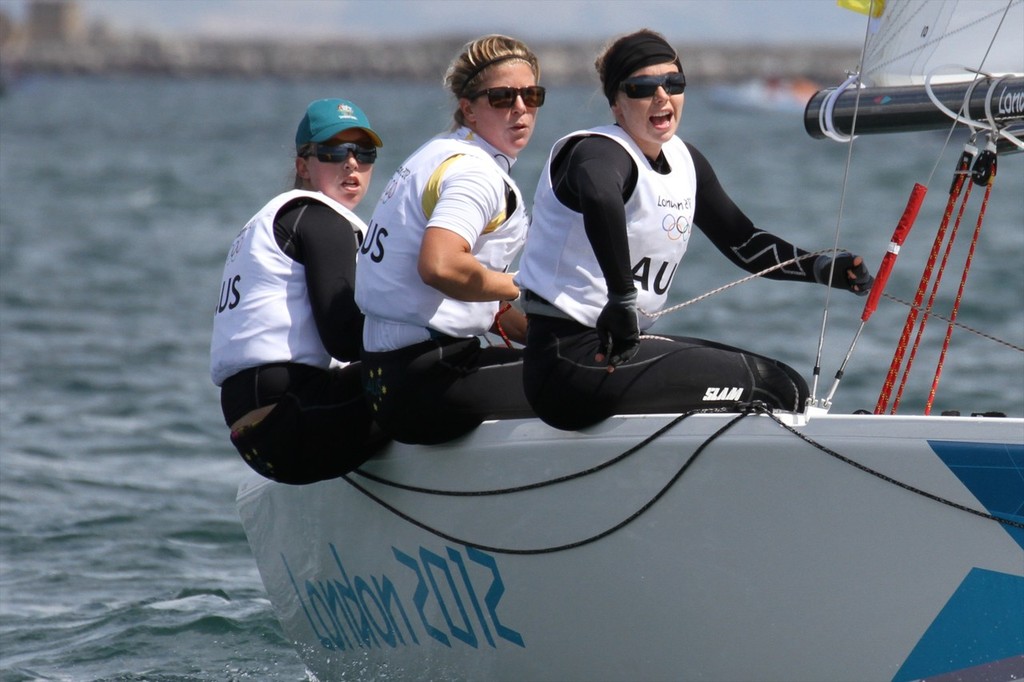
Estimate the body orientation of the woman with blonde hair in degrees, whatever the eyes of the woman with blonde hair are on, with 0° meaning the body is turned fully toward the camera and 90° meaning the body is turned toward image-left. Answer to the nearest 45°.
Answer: approximately 270°

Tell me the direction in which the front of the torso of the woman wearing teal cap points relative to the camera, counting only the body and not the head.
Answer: to the viewer's right

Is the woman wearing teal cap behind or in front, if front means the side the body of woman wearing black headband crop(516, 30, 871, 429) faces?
behind

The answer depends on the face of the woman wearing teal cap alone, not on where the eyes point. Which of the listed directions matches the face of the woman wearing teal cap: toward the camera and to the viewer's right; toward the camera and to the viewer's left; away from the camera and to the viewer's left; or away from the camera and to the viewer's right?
toward the camera and to the viewer's right

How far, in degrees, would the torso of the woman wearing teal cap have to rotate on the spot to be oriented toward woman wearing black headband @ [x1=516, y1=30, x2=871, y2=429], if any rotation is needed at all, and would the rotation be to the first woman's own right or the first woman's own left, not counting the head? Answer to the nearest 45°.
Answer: approximately 45° to the first woman's own right

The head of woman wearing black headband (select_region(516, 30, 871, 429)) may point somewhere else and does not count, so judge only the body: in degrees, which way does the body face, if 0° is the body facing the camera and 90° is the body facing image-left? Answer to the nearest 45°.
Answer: approximately 315°

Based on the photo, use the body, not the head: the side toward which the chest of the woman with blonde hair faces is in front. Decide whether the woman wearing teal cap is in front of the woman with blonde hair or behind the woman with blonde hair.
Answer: behind

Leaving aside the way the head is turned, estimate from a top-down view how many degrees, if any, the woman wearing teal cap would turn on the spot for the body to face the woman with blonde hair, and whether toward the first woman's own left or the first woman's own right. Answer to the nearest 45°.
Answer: approximately 45° to the first woman's own right
